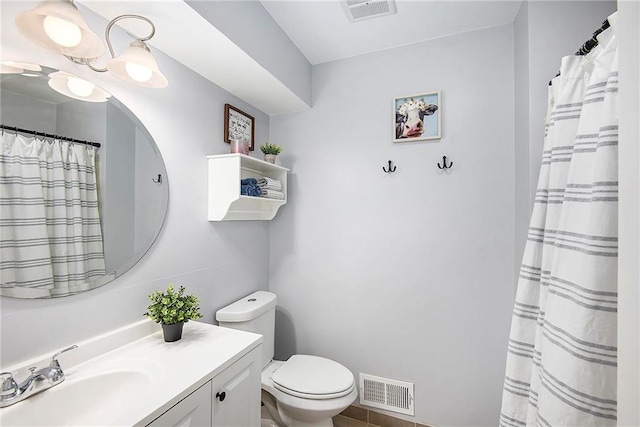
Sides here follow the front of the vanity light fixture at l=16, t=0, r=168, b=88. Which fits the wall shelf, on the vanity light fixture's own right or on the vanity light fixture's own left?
on the vanity light fixture's own left

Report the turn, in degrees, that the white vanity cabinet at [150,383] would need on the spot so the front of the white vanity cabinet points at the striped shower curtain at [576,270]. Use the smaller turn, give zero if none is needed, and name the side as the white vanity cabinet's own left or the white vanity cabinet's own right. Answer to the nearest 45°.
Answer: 0° — it already faces it

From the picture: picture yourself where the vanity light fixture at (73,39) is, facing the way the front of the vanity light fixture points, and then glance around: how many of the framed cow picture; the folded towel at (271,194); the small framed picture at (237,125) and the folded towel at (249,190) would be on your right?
0

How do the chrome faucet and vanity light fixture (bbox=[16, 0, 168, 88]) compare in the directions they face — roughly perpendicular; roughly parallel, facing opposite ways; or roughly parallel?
roughly parallel

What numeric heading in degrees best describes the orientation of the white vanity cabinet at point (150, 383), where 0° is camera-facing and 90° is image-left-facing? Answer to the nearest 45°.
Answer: approximately 315°

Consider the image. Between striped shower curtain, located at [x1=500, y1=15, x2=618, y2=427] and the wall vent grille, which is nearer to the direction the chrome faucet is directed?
the striped shower curtain

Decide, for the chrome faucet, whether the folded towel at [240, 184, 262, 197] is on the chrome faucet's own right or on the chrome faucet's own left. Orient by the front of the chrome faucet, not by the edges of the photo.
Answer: on the chrome faucet's own left

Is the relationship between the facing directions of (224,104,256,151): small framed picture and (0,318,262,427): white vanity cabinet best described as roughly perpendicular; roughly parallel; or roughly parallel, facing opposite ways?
roughly parallel

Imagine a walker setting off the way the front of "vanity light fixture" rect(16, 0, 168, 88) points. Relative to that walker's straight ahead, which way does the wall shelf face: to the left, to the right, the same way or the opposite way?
the same way

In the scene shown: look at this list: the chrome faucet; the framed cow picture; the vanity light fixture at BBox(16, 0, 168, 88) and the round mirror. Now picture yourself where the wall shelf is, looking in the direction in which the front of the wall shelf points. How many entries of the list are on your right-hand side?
3

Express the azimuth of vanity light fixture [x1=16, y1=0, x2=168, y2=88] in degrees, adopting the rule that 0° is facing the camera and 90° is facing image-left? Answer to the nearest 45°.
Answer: approximately 315°

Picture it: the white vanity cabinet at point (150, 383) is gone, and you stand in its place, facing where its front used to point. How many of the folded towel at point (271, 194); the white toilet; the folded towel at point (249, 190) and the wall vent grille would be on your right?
0

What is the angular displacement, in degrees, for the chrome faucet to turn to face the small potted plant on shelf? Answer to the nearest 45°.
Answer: approximately 45° to its left

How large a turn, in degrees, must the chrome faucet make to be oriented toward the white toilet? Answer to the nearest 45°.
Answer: approximately 45° to its left

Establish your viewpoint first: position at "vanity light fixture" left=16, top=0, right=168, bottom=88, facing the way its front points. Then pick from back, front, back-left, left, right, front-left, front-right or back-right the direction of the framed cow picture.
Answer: front-left

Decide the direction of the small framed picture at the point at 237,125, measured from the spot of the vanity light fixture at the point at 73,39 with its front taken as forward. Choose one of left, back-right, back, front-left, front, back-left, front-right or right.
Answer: left

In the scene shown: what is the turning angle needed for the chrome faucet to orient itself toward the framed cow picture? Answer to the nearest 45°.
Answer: approximately 45° to its left
